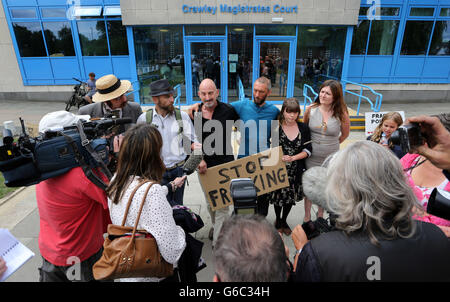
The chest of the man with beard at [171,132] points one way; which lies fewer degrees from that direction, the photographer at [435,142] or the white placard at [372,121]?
the photographer

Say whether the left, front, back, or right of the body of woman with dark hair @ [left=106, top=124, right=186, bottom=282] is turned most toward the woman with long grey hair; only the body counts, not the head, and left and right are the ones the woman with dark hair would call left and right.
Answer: right

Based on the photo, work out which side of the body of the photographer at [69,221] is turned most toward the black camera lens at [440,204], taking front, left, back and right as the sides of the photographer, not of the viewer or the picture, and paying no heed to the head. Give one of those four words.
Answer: right

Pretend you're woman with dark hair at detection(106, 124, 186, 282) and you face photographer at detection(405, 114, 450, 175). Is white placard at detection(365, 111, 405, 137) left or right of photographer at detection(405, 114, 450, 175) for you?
left

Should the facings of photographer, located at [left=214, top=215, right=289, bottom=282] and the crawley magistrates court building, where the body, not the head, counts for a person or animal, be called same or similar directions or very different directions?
very different directions

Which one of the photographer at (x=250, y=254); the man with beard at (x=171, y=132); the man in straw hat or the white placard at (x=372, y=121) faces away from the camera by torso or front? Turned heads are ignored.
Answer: the photographer

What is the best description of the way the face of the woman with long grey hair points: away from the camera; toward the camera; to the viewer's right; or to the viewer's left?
away from the camera

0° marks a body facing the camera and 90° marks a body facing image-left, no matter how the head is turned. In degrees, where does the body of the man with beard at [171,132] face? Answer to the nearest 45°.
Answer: approximately 315°

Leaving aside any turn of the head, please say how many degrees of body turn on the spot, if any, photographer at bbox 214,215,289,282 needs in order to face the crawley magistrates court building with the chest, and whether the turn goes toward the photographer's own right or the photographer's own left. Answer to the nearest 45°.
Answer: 0° — they already face it
